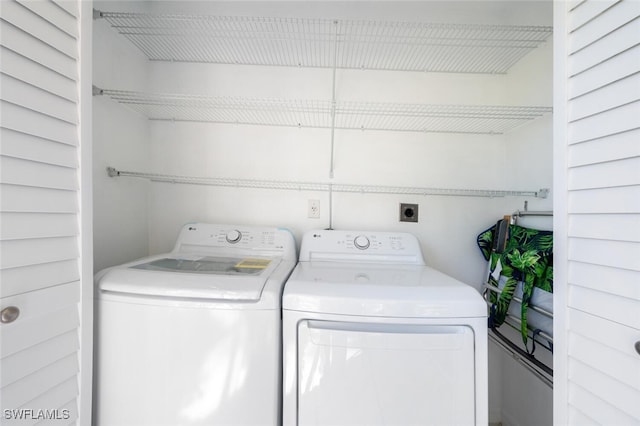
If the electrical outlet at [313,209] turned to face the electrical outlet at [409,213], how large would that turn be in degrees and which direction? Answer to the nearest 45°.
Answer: approximately 90° to its left

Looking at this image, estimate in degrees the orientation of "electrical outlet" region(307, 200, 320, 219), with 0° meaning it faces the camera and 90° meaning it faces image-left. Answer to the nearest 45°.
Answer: approximately 0°

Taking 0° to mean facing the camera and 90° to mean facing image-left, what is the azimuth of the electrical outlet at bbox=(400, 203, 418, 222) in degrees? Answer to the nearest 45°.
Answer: approximately 0°

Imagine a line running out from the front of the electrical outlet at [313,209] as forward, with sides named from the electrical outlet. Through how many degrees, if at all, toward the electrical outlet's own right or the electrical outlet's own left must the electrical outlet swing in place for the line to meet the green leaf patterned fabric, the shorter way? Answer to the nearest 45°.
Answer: approximately 45° to the electrical outlet's own left
